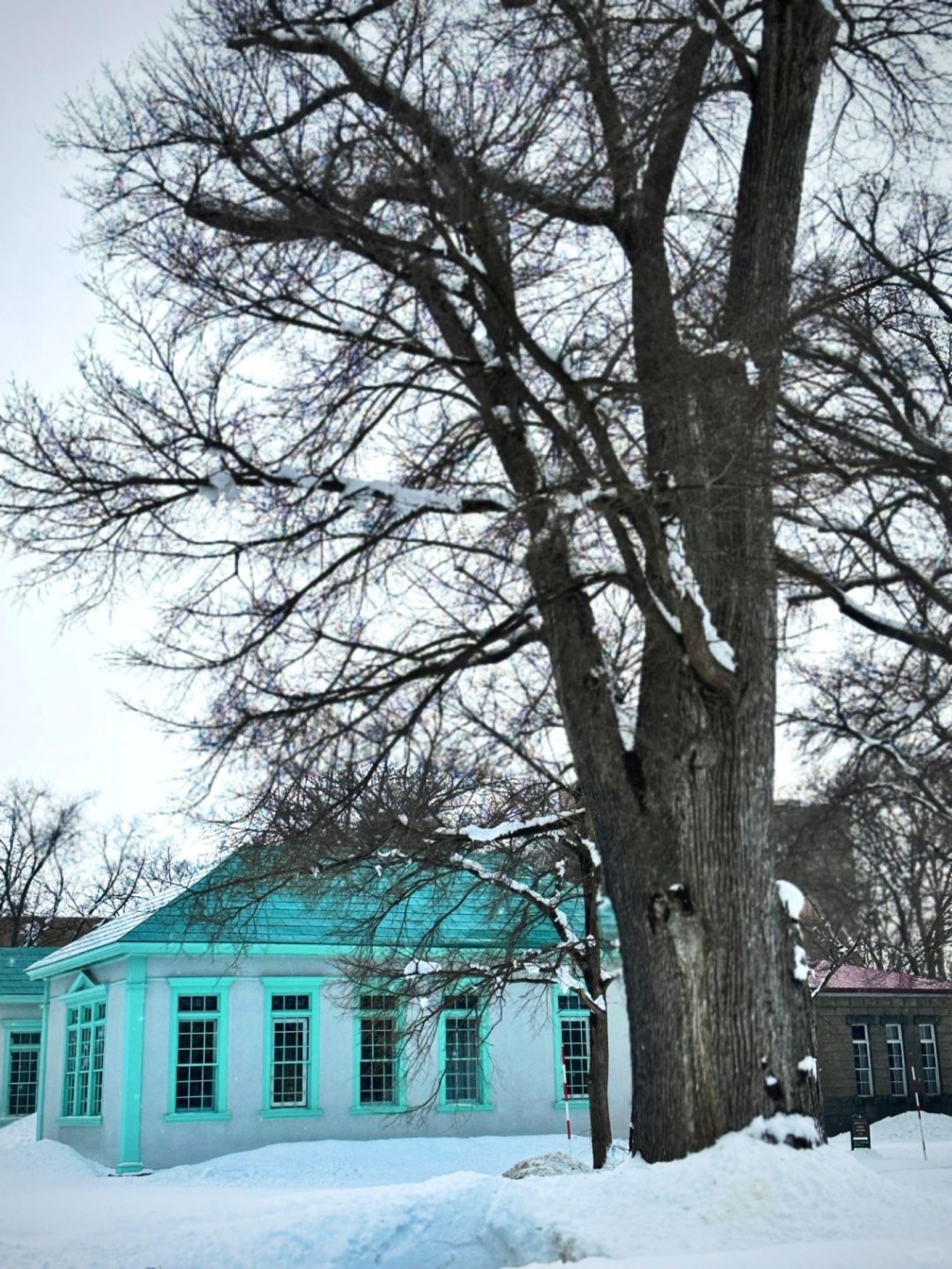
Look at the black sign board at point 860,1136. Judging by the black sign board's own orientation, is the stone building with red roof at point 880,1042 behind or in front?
behind

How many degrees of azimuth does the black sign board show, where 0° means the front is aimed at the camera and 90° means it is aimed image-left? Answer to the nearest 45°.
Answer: approximately 0°

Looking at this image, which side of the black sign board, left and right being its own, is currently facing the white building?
right

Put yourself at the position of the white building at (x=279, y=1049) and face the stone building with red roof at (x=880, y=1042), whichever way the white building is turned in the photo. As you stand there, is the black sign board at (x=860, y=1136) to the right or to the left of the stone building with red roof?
right

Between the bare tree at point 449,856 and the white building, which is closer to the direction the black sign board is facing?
the bare tree
